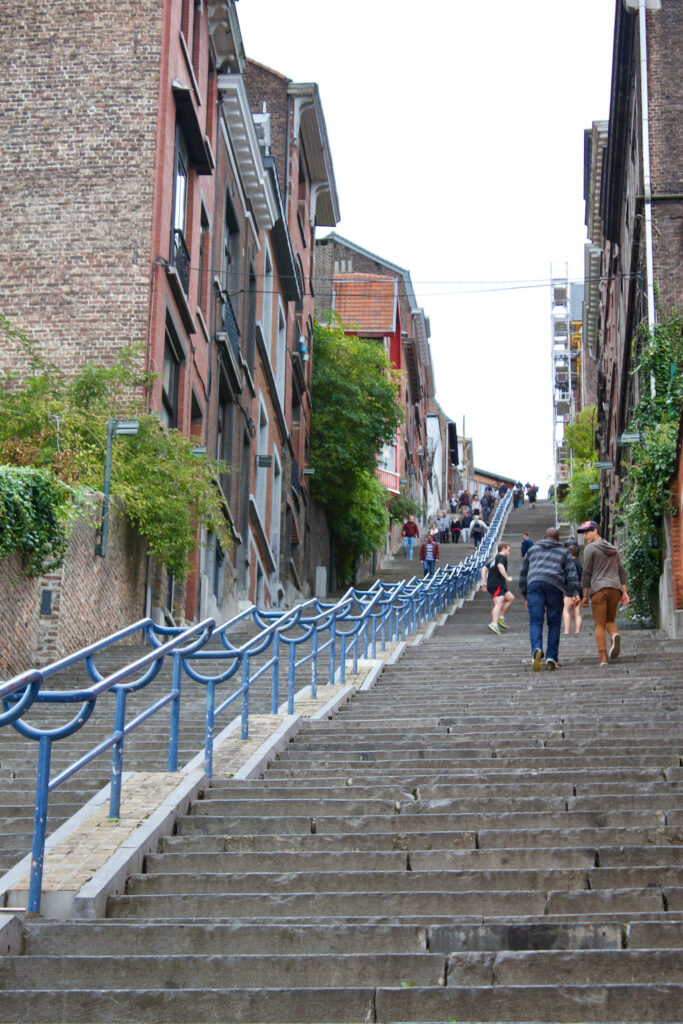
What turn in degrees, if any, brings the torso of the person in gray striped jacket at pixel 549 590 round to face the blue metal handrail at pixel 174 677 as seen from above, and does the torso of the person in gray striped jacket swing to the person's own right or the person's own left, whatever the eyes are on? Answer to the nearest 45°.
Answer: approximately 180°

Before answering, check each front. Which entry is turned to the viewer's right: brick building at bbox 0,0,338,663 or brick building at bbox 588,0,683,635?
brick building at bbox 0,0,338,663

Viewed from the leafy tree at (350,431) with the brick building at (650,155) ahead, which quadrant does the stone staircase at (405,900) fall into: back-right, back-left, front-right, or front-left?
front-right

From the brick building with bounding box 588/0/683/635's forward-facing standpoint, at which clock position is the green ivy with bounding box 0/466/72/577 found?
The green ivy is roughly at 10 o'clock from the brick building.

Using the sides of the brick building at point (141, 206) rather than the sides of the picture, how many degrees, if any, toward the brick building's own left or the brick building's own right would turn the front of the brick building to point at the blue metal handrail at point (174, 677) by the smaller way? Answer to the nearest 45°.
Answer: approximately 90° to the brick building's own right

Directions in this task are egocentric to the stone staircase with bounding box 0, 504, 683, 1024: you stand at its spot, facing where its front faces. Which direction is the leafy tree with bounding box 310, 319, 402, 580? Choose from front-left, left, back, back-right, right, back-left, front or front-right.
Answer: back

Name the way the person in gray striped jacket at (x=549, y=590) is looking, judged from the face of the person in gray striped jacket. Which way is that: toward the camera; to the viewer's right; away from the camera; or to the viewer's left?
away from the camera

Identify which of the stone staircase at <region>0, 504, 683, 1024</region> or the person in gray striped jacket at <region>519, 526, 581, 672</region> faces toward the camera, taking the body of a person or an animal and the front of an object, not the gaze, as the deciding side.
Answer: the stone staircase

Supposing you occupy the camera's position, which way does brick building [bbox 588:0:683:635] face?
facing to the left of the viewer

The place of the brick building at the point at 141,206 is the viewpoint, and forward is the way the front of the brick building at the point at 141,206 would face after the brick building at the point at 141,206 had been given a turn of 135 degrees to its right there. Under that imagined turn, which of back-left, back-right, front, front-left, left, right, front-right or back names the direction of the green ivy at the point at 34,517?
front-left

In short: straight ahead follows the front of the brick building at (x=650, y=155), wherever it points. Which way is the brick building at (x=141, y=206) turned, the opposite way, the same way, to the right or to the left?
the opposite way

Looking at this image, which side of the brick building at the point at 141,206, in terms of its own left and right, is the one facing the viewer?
right

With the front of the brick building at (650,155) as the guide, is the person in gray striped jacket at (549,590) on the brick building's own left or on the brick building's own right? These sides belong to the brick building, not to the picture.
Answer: on the brick building's own left

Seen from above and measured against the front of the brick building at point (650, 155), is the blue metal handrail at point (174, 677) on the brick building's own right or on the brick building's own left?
on the brick building's own left

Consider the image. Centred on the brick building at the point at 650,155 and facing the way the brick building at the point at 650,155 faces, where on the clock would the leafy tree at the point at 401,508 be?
The leafy tree is roughly at 2 o'clock from the brick building.

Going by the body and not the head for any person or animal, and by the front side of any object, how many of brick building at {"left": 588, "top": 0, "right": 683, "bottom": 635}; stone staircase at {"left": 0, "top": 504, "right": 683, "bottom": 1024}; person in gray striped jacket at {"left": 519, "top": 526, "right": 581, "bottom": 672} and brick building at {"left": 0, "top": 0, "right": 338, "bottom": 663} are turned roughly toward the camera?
1

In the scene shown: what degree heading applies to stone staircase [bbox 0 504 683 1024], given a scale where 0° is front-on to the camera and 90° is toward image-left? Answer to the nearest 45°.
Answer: approximately 0°

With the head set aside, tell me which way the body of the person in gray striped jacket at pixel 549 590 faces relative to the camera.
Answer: away from the camera
